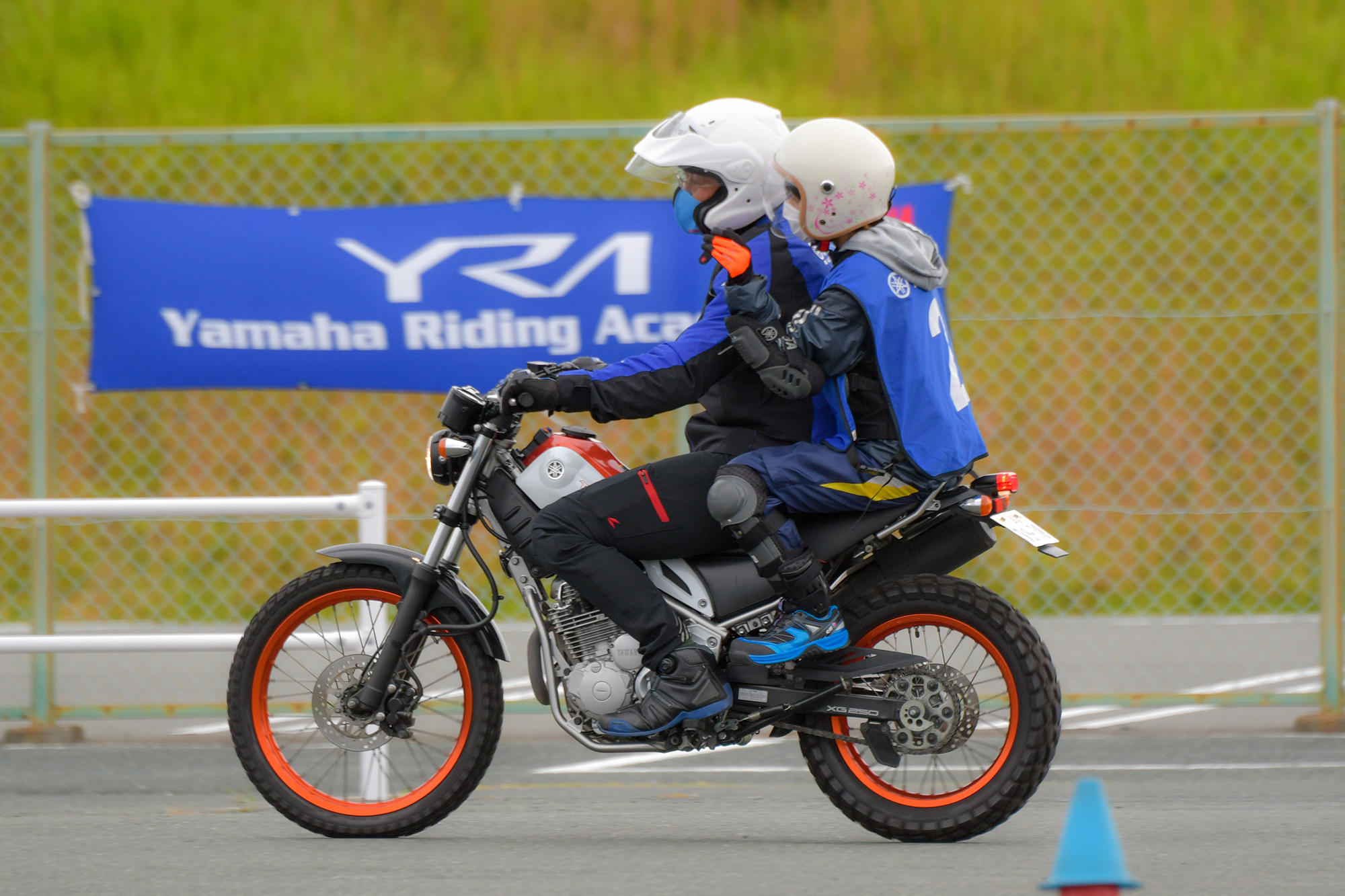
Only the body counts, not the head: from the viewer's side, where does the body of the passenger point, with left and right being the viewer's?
facing to the left of the viewer

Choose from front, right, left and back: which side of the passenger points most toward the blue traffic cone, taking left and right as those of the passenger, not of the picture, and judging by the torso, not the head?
left

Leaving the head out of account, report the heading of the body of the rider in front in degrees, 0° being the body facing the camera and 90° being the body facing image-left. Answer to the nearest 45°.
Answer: approximately 90°

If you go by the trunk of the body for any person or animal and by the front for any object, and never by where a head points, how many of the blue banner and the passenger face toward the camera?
1

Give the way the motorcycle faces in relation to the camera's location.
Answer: facing to the left of the viewer

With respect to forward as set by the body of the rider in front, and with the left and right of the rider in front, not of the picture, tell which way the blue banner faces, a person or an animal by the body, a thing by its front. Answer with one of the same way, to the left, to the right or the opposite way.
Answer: to the left

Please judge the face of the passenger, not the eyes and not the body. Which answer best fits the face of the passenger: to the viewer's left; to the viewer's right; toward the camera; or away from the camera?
to the viewer's left

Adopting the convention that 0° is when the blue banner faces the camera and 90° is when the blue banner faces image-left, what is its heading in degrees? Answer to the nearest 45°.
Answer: approximately 0°
